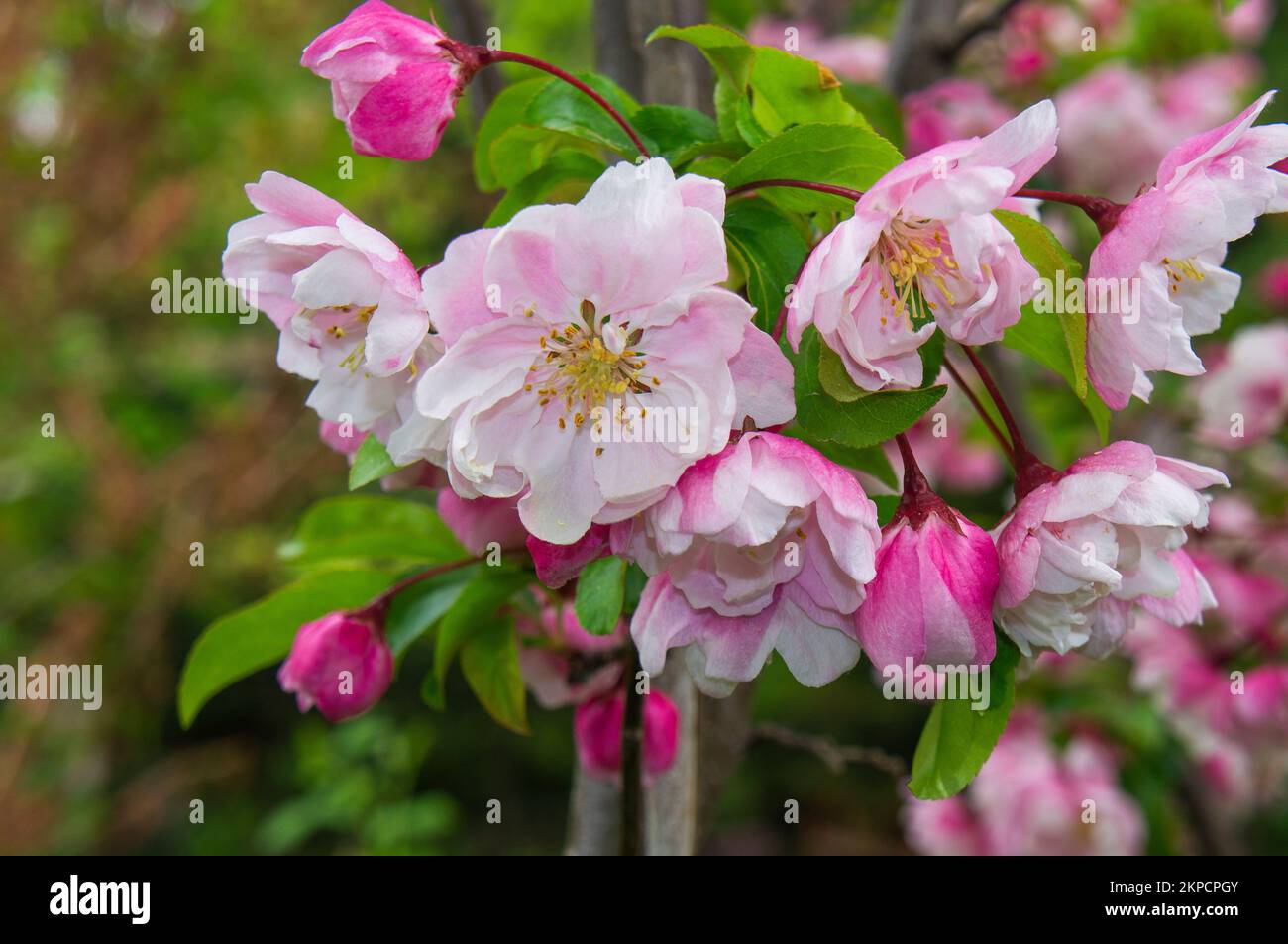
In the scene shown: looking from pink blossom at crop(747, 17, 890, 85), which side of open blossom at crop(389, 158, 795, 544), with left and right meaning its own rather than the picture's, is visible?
back

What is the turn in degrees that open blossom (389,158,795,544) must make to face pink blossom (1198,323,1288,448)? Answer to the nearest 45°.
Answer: approximately 135° to its left

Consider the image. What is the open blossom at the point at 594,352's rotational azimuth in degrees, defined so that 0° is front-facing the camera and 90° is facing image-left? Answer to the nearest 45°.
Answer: approximately 0°
